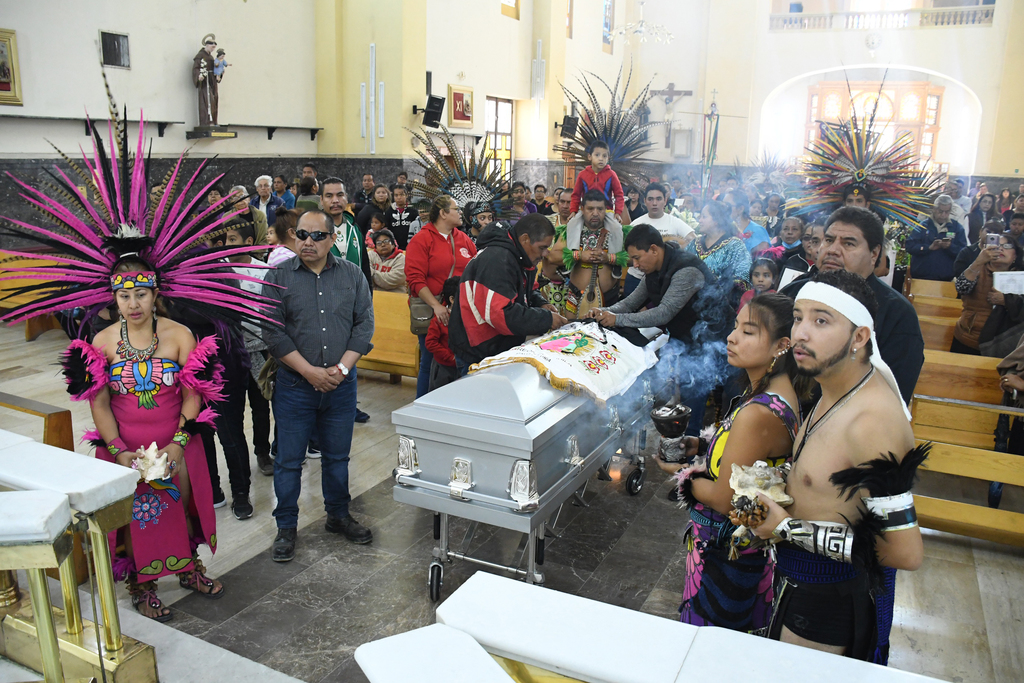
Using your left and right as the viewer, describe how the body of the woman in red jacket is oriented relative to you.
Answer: facing the viewer and to the right of the viewer

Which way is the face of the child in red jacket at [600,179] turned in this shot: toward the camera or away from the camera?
toward the camera

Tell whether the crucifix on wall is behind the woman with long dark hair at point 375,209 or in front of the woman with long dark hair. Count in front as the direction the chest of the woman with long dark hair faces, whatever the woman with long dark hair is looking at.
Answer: behind

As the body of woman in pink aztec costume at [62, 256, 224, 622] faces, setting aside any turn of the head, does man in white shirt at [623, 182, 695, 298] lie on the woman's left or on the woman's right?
on the woman's left

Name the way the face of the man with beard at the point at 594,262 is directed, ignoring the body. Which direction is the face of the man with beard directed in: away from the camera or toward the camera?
toward the camera

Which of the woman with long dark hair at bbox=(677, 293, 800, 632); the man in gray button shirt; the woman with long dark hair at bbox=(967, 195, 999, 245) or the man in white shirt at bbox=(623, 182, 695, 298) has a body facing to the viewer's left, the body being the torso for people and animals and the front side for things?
the woman with long dark hair at bbox=(677, 293, 800, 632)

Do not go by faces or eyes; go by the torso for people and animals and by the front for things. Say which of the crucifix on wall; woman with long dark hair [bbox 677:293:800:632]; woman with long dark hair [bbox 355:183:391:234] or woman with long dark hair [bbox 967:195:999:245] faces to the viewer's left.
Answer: woman with long dark hair [bbox 677:293:800:632]

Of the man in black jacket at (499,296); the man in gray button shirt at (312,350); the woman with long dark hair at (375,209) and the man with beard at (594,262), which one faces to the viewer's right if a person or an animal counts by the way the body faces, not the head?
the man in black jacket

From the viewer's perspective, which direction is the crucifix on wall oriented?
toward the camera

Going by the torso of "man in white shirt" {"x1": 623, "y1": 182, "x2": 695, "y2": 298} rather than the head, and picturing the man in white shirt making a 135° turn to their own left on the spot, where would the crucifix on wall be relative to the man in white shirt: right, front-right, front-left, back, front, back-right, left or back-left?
front-left

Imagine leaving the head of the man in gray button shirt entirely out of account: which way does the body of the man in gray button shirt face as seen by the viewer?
toward the camera
